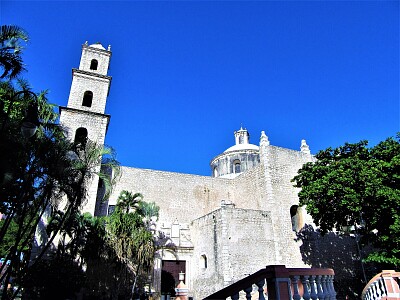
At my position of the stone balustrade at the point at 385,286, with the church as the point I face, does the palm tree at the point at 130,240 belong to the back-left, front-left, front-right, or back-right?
front-left

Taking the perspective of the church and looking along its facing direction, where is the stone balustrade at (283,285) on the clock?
The stone balustrade is roughly at 12 o'clock from the church.

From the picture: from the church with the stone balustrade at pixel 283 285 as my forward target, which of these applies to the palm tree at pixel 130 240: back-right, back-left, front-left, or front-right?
front-right

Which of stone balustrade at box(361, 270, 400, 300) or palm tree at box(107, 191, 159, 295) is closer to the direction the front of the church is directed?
the palm tree

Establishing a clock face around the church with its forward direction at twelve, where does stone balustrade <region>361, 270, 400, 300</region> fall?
The stone balustrade is roughly at 8 o'clock from the church.

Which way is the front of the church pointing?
to the viewer's left

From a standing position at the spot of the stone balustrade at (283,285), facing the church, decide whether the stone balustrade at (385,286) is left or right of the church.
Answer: right

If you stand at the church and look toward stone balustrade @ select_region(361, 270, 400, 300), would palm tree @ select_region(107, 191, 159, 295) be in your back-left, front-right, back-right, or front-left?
front-right

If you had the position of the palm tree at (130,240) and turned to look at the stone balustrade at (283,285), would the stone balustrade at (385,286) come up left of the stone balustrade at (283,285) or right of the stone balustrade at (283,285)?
left
